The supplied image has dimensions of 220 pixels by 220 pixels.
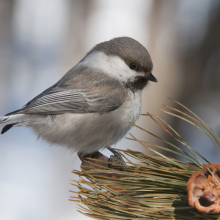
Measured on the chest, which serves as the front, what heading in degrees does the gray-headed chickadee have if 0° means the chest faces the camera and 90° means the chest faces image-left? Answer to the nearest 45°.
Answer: approximately 270°
